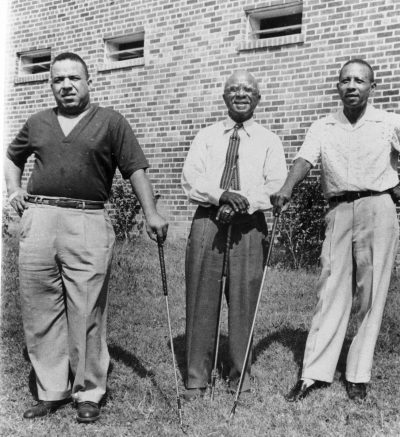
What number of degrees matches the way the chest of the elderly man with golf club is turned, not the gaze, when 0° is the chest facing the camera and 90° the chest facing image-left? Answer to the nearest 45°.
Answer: approximately 0°

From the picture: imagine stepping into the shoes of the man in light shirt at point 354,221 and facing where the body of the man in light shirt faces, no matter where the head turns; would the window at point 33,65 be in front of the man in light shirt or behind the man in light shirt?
behind

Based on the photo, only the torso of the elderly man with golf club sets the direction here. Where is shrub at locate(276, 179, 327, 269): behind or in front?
behind

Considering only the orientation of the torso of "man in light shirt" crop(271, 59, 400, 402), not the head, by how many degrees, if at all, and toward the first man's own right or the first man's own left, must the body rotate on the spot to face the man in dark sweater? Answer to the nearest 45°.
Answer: approximately 90° to the first man's own right

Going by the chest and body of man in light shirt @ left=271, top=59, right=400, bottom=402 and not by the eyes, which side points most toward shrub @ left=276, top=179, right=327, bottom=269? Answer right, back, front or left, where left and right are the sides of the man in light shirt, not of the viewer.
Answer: back

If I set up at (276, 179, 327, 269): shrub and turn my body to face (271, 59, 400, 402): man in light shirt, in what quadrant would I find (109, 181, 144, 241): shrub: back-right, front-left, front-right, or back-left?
back-right

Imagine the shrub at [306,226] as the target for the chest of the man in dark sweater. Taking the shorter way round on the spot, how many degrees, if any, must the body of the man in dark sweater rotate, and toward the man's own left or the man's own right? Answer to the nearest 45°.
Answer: approximately 135° to the man's own left

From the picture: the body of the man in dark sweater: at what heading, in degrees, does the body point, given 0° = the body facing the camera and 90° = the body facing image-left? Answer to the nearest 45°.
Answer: approximately 0°

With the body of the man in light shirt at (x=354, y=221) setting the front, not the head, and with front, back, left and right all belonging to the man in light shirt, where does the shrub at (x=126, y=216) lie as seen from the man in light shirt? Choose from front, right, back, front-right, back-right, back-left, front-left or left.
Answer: back-right

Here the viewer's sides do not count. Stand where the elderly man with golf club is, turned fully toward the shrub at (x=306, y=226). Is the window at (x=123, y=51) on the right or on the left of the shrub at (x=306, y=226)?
left

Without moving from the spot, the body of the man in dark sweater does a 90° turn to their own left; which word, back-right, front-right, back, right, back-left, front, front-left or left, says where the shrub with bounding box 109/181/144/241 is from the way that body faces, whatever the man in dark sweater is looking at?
left
